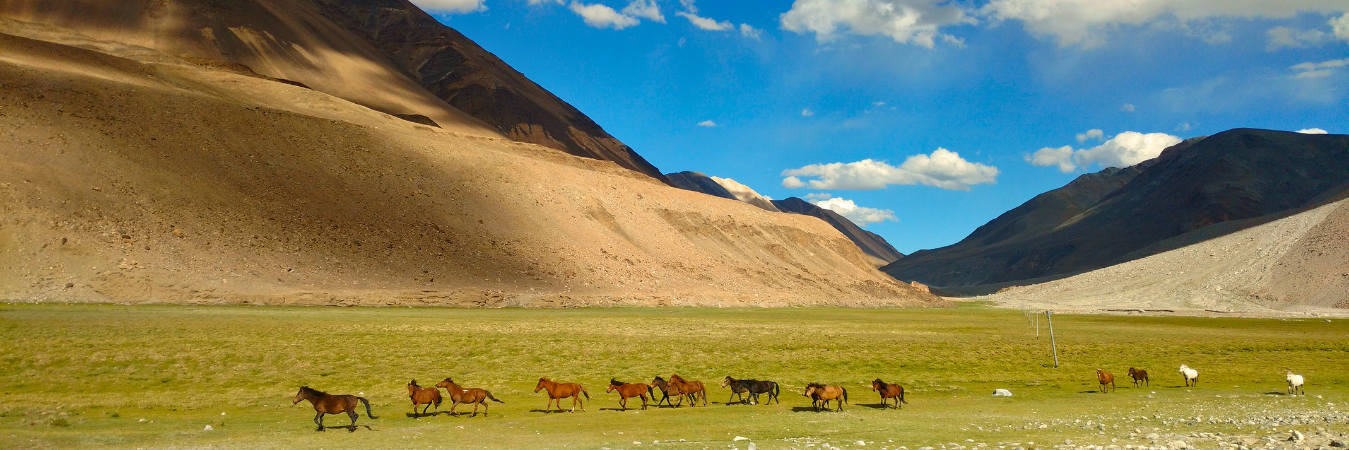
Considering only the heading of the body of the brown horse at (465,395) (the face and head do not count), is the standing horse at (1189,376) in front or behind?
behind

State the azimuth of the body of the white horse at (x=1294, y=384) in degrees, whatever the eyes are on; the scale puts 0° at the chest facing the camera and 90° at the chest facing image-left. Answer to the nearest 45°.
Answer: approximately 90°

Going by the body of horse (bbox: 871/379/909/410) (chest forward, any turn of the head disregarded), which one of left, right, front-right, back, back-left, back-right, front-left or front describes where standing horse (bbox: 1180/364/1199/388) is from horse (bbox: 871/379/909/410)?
back-right

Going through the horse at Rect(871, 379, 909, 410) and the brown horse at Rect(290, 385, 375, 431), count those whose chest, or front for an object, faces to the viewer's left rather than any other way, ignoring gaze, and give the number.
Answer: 2

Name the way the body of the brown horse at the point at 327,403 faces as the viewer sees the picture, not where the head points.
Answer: to the viewer's left

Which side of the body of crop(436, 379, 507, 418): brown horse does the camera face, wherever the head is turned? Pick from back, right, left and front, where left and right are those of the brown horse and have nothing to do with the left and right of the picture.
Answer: left

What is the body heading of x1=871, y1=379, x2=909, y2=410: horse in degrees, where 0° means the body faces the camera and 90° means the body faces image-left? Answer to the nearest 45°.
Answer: approximately 90°

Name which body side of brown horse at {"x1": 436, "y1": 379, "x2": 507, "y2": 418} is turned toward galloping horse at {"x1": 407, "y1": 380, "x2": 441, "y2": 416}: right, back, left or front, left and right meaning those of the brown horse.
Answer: front

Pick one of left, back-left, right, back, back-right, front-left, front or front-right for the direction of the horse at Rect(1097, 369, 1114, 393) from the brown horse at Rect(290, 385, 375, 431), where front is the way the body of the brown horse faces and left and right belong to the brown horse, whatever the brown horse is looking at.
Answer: back

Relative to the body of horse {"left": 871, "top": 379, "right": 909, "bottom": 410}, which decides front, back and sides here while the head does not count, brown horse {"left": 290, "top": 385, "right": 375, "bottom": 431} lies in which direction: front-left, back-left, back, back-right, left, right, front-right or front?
front-left

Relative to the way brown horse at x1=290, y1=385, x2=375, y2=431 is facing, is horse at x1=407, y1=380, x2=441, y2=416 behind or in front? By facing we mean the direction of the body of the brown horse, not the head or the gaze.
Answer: behind

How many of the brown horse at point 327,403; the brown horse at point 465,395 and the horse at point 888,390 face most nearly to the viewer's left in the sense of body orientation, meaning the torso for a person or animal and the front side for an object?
3

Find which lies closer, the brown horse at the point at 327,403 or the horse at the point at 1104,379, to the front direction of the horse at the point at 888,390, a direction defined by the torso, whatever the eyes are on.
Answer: the brown horse

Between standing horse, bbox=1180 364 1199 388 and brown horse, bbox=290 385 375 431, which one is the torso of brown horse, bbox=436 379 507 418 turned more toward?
the brown horse

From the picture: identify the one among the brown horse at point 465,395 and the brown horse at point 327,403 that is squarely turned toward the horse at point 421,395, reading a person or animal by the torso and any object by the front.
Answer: the brown horse at point 465,395
